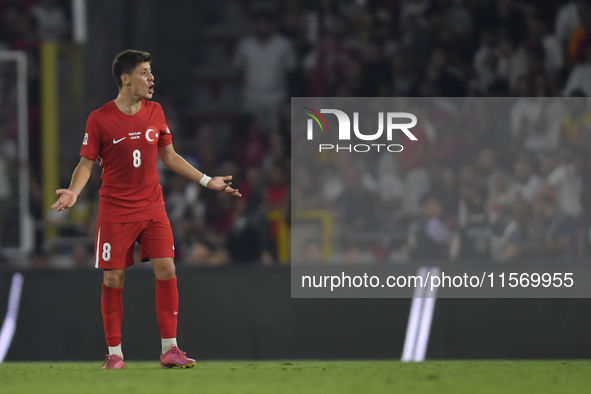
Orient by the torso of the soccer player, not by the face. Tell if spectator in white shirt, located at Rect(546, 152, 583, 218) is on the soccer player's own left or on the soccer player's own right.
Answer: on the soccer player's own left

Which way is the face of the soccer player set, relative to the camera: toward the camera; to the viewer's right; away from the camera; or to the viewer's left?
to the viewer's right

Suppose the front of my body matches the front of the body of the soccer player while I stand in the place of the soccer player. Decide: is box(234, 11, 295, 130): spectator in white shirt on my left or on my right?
on my left

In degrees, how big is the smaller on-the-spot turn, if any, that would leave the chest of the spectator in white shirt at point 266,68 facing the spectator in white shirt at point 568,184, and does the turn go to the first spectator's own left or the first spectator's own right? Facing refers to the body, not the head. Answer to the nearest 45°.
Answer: approximately 45° to the first spectator's own left

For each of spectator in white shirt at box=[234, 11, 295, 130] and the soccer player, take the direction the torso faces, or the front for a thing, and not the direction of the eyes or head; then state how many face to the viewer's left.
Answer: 0

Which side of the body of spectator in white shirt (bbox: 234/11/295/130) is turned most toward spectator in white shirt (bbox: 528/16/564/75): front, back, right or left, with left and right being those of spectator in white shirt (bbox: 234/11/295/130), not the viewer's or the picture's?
left

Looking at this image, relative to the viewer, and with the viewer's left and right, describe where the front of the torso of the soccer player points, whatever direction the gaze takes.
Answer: facing the viewer and to the right of the viewer

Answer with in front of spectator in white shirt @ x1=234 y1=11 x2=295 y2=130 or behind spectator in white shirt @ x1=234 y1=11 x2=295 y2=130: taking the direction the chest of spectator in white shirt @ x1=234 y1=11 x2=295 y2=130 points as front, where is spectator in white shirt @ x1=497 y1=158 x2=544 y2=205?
in front
